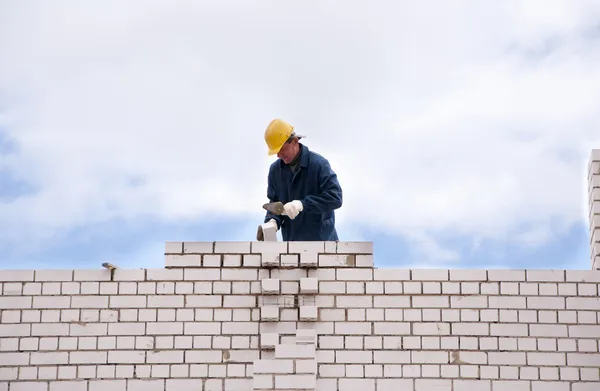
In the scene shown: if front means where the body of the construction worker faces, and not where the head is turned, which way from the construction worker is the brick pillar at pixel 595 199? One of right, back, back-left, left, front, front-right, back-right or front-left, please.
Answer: back-left

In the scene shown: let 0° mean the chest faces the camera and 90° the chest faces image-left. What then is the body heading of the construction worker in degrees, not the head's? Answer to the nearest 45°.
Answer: approximately 45°
